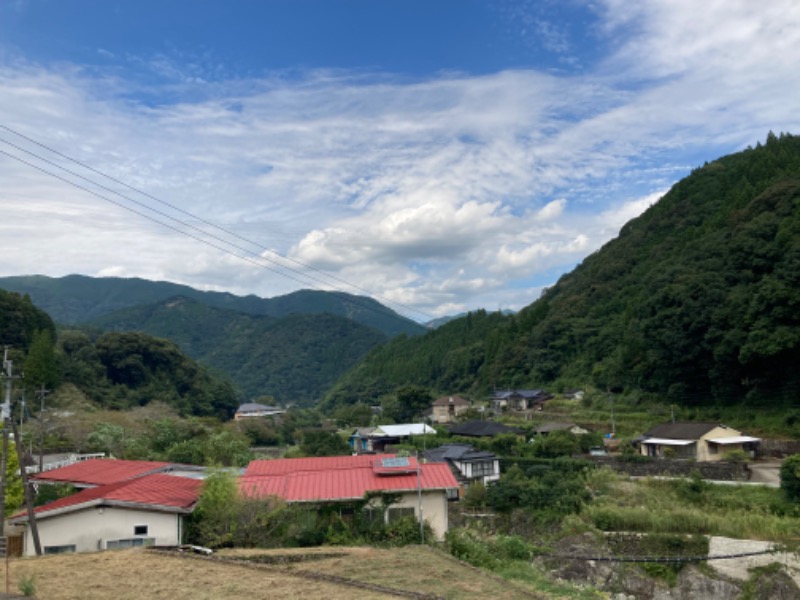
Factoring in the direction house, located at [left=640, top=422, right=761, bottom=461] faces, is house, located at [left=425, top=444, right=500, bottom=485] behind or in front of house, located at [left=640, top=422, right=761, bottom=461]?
in front

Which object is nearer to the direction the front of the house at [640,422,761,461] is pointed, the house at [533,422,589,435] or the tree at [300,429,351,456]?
the tree

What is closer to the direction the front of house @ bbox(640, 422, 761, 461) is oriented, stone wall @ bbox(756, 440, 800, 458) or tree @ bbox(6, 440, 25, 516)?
the tree

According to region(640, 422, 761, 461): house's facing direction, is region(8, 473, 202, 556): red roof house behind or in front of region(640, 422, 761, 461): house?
in front

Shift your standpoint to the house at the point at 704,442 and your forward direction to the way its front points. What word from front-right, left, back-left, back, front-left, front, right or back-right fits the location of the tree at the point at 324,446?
front-right

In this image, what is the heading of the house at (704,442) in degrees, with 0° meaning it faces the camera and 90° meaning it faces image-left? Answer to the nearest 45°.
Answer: approximately 45°

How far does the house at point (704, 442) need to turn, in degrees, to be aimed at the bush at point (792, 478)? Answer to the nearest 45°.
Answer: approximately 45° to its left
